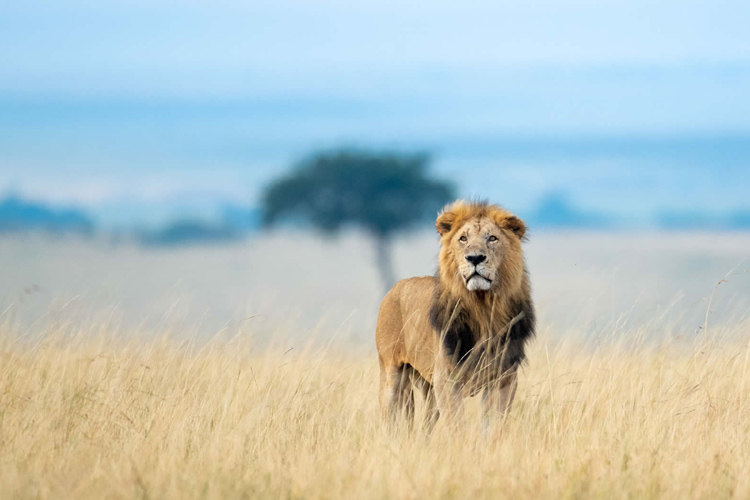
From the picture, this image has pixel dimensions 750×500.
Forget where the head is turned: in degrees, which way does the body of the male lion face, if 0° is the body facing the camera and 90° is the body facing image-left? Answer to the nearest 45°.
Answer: approximately 315°

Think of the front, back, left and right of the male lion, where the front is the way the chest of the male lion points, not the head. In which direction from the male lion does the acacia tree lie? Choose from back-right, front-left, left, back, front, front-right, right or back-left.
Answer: back-left
